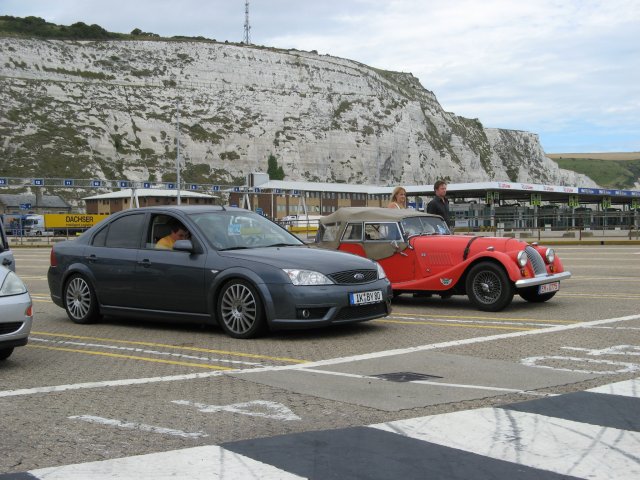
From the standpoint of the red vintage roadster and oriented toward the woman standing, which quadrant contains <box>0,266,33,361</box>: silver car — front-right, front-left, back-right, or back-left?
back-left

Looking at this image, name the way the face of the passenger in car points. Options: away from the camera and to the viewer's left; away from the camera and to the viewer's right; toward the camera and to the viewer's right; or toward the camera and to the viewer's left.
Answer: toward the camera and to the viewer's right

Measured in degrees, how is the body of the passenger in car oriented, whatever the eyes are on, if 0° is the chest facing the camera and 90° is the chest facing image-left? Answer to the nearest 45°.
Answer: approximately 315°

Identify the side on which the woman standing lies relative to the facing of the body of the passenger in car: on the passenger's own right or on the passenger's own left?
on the passenger's own left

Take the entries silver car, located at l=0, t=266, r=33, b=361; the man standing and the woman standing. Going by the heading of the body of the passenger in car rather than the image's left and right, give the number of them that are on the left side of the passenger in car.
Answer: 2

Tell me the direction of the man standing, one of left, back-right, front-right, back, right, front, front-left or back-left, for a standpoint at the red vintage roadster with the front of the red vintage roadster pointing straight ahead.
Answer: back-left

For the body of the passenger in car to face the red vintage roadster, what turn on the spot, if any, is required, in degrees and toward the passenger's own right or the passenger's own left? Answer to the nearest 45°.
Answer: approximately 45° to the passenger's own left
